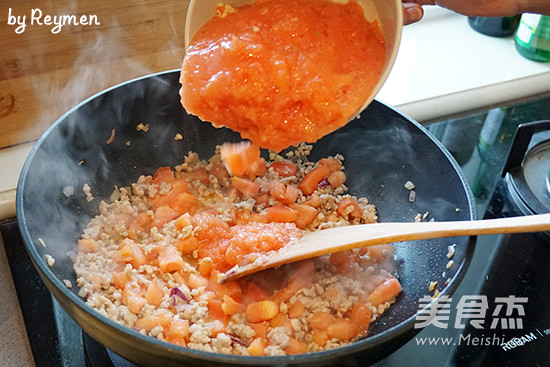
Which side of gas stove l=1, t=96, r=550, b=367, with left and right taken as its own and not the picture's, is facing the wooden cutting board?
back

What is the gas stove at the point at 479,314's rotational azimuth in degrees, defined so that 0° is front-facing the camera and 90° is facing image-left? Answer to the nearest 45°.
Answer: approximately 315°
